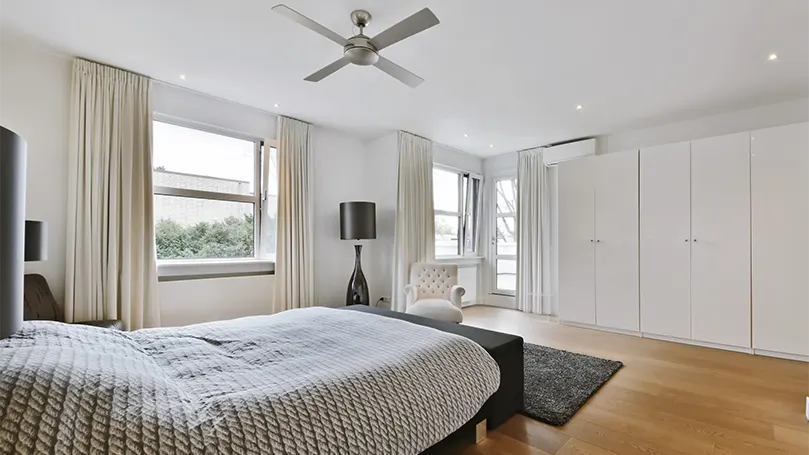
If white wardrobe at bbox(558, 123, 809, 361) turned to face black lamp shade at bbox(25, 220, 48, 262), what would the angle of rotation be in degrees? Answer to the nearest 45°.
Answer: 0° — it already faces it

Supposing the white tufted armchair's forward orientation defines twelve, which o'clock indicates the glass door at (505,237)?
The glass door is roughly at 7 o'clock from the white tufted armchair.

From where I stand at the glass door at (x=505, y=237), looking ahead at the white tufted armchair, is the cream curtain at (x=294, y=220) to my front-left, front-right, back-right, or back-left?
front-right

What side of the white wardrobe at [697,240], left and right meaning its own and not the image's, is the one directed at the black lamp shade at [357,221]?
front

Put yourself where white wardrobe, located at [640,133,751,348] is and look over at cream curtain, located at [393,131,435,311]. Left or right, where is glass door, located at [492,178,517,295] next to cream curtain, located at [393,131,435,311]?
right

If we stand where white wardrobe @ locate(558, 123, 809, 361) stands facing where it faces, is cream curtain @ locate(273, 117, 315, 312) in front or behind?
in front

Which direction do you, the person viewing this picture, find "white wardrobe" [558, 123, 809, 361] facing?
facing the viewer and to the left of the viewer

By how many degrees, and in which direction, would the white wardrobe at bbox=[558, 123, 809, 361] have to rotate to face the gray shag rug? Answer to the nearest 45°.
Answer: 0° — it already faces it

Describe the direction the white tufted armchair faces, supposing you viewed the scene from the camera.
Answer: facing the viewer

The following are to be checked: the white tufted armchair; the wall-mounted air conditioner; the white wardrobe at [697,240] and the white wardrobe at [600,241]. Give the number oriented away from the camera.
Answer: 0

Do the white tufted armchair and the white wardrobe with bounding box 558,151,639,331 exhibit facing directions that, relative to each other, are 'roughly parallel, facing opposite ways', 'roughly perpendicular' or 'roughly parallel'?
roughly perpendicular

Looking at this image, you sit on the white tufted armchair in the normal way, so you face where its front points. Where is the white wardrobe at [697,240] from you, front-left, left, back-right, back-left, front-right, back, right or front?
left

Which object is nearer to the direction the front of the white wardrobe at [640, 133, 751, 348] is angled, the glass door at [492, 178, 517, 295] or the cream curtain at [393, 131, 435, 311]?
the cream curtain

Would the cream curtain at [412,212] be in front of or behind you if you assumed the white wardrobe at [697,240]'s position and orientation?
in front

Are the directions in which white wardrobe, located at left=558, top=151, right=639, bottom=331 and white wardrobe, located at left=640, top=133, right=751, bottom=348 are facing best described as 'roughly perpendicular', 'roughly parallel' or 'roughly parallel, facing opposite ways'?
roughly parallel
